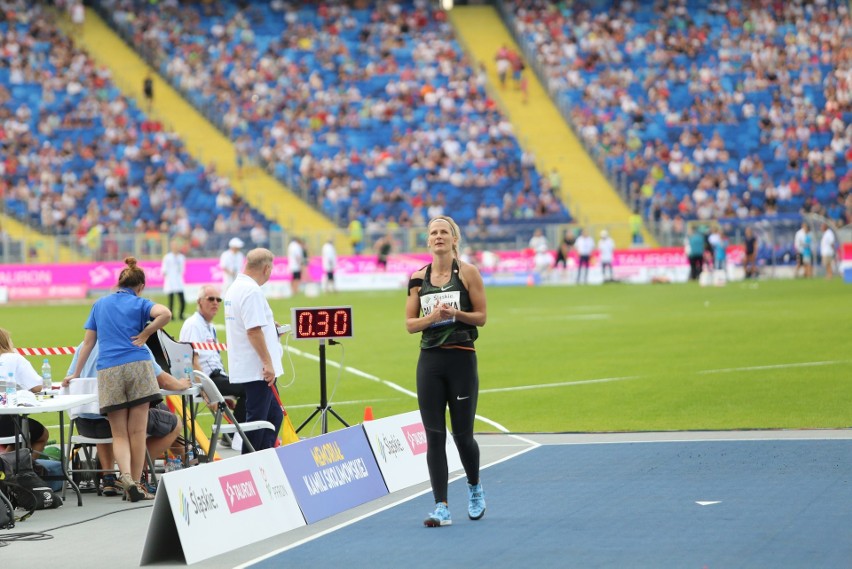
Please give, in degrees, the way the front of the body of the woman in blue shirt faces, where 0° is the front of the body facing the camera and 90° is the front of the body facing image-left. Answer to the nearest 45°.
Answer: approximately 180°

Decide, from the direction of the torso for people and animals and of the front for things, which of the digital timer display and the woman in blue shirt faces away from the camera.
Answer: the woman in blue shirt

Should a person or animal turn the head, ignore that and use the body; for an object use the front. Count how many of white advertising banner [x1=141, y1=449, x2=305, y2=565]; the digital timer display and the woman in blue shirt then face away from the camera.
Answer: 1

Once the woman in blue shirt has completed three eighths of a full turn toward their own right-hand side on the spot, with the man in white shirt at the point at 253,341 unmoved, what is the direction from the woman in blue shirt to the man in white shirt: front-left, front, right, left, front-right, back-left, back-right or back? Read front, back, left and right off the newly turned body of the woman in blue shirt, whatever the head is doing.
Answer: front-left

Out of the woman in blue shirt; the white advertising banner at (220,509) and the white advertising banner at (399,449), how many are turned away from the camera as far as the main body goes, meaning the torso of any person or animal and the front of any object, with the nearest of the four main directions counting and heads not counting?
1

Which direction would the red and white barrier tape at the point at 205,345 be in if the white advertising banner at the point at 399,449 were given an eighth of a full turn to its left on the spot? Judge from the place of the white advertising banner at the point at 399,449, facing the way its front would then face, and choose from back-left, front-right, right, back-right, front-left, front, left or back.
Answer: back-left

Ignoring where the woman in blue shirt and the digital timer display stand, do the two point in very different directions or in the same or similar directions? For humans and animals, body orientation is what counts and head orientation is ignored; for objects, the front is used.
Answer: very different directions

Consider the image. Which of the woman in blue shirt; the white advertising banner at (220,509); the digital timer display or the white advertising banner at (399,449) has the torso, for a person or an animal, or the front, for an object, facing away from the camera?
the woman in blue shirt
